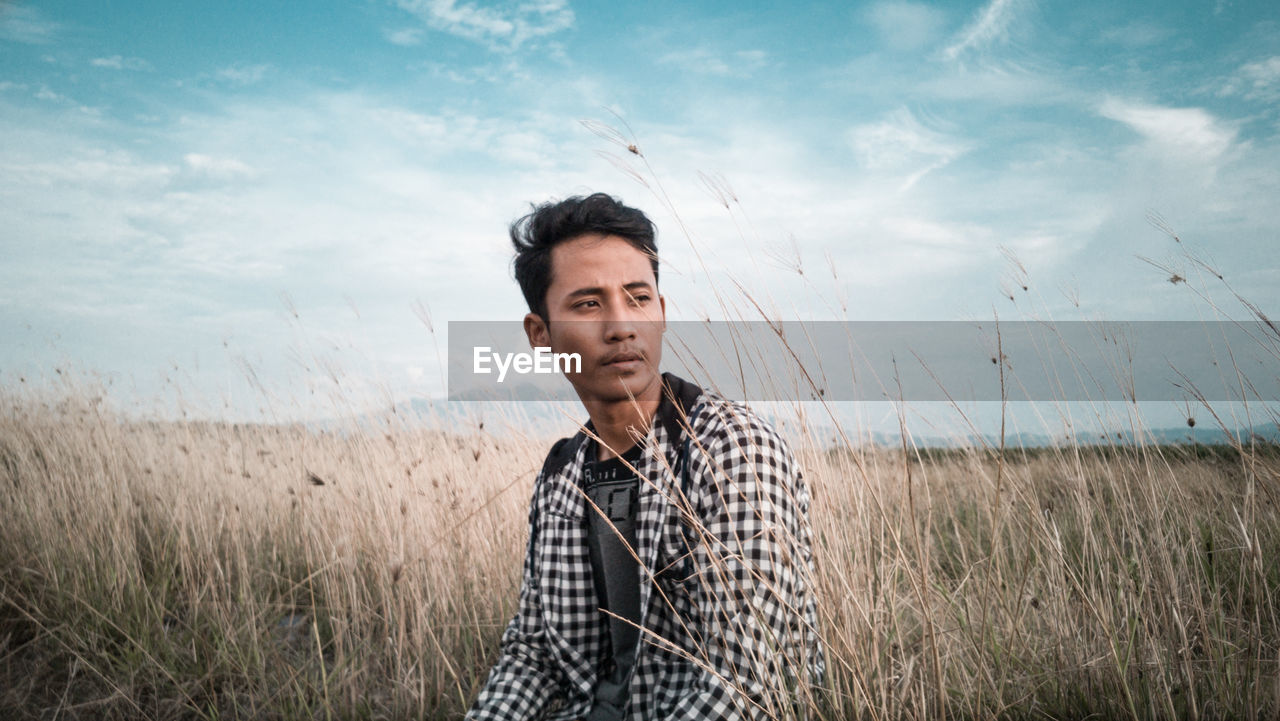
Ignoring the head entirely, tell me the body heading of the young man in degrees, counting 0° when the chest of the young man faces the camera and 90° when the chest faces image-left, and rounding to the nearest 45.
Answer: approximately 45°

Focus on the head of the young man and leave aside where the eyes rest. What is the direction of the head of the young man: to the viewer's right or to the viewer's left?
to the viewer's right
